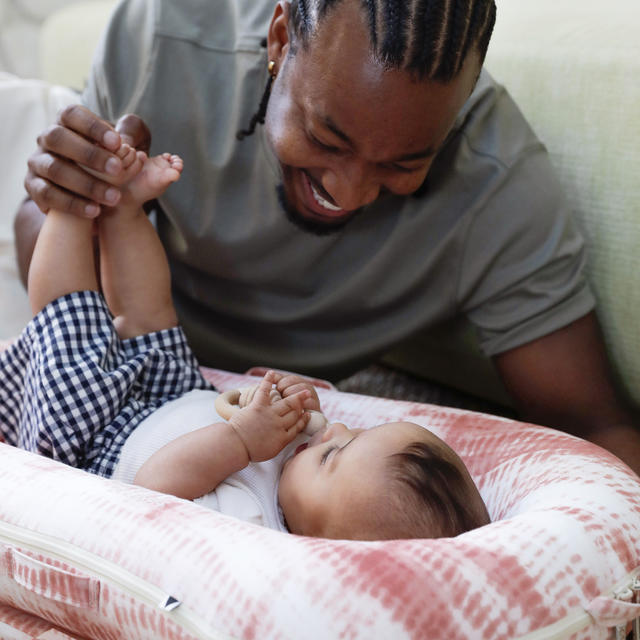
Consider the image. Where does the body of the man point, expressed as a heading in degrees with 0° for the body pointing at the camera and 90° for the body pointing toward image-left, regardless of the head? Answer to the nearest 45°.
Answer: approximately 0°
